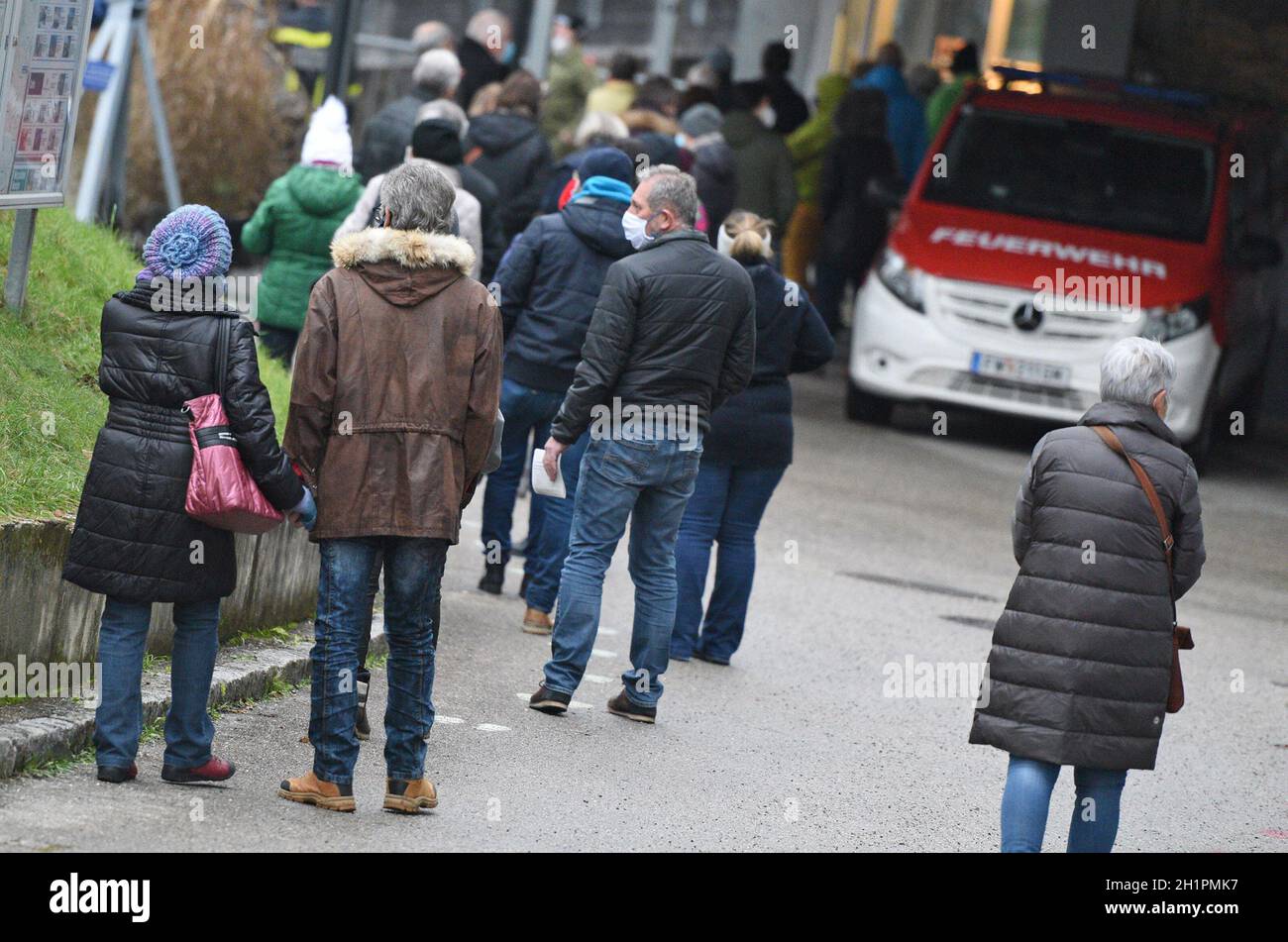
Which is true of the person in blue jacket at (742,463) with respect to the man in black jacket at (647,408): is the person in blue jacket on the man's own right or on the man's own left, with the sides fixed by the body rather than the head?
on the man's own right

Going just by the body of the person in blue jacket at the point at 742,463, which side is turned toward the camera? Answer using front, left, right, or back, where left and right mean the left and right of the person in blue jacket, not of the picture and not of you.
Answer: back

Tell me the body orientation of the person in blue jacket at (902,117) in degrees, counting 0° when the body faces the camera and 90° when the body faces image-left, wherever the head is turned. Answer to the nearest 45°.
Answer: approximately 180°

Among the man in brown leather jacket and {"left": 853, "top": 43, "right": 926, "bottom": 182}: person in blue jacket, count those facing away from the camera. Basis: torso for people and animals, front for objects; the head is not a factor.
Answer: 2

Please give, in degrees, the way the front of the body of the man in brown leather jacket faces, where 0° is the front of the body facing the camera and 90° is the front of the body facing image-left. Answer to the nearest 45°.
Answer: approximately 180°

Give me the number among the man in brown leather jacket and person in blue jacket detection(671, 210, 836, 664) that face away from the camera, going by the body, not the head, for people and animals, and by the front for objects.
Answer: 2

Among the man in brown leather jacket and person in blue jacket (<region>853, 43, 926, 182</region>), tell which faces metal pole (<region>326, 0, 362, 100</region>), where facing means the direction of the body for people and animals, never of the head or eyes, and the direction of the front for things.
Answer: the man in brown leather jacket

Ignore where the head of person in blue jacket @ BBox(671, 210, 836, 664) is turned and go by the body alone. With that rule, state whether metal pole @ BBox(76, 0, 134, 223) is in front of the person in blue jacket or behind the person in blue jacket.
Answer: in front

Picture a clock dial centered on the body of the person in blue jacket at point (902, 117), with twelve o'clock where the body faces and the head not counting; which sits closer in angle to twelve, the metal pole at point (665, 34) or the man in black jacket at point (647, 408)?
the metal pole

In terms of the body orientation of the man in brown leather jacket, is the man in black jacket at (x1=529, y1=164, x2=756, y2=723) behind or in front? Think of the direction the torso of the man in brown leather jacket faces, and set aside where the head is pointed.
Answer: in front

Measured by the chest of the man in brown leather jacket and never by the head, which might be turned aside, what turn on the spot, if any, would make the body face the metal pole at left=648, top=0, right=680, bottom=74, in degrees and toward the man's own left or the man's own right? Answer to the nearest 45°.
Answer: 0° — they already face it

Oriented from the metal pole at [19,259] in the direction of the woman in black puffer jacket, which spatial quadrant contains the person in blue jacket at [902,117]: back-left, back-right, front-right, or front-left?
back-left

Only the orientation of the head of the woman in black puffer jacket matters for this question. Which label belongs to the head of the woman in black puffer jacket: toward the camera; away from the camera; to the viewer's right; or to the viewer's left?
away from the camera

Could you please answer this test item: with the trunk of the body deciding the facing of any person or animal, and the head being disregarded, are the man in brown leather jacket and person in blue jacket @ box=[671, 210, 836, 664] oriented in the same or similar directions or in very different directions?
same or similar directions

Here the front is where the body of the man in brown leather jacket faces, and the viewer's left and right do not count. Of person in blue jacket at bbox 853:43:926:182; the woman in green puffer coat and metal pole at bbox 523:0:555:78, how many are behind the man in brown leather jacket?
0

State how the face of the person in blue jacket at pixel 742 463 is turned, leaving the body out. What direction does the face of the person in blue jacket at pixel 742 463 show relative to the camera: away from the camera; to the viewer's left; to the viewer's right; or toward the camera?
away from the camera

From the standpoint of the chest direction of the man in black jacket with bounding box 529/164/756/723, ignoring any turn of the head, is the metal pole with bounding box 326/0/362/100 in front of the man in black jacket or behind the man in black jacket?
in front

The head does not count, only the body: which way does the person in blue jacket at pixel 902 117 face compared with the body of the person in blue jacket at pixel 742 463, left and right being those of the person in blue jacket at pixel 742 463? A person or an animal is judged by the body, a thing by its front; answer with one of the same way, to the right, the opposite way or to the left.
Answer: the same way

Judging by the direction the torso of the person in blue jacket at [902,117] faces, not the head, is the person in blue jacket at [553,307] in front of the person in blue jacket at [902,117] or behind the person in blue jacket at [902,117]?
behind

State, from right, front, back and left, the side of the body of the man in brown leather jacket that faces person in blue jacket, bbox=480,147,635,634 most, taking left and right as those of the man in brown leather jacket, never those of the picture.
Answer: front

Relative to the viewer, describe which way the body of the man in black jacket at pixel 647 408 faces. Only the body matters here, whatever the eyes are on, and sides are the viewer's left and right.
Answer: facing away from the viewer and to the left of the viewer

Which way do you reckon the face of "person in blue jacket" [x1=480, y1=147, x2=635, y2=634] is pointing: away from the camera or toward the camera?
away from the camera

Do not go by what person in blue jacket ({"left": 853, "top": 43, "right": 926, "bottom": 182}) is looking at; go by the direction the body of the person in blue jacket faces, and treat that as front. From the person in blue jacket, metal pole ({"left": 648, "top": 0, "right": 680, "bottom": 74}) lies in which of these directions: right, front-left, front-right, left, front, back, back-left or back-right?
front-left
